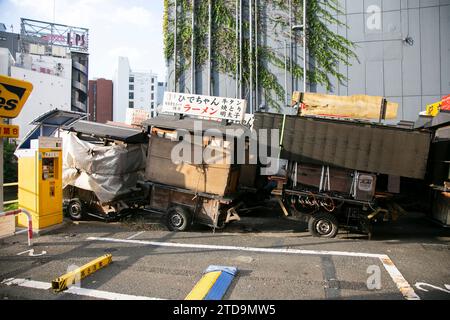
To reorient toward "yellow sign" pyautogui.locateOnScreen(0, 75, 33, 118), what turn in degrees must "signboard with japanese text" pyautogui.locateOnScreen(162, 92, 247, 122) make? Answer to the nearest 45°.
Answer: approximately 45° to its right

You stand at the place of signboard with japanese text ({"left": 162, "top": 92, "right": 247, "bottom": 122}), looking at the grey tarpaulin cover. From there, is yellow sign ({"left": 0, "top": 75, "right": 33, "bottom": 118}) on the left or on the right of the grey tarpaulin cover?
left

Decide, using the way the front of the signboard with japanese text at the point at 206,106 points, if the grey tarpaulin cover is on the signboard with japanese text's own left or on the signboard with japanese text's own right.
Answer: on the signboard with japanese text's own right

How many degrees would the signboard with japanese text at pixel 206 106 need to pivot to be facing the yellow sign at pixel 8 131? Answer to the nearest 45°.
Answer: approximately 45° to its right

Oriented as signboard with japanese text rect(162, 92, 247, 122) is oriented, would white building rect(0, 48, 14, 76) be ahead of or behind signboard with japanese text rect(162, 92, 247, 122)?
behind

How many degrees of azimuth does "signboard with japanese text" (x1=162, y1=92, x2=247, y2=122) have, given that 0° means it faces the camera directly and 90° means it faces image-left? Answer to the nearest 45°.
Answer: approximately 0°

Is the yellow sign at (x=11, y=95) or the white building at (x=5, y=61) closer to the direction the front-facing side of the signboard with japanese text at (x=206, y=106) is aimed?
the yellow sign
